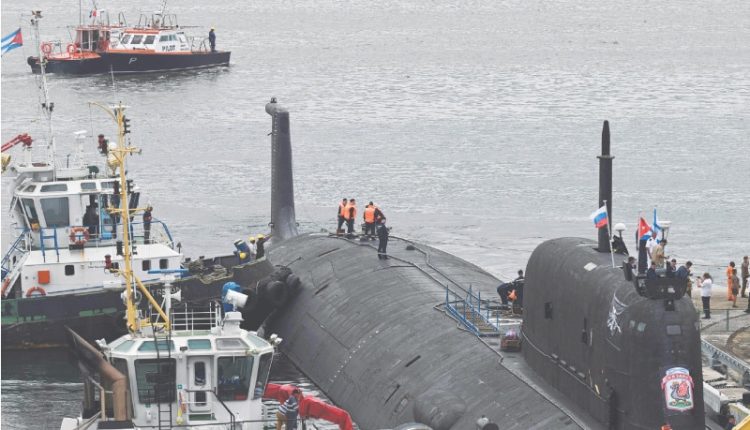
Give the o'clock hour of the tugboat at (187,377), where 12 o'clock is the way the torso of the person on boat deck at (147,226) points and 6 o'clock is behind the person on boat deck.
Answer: The tugboat is roughly at 3 o'clock from the person on boat deck.

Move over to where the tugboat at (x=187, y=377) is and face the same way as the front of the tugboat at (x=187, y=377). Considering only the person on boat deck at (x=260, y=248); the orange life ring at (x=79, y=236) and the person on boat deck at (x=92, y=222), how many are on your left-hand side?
3

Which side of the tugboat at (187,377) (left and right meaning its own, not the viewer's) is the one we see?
right

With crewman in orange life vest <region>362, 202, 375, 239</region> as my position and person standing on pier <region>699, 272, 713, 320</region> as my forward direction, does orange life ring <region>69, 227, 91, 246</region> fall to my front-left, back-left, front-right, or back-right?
back-right

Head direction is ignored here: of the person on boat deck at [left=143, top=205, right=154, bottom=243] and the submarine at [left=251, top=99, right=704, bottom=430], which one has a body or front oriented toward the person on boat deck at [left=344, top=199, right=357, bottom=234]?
the person on boat deck at [left=143, top=205, right=154, bottom=243]

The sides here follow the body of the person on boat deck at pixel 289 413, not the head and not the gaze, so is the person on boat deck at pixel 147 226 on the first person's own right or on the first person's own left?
on the first person's own left

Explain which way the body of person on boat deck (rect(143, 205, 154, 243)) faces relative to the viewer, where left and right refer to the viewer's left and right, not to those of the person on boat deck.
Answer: facing to the right of the viewer

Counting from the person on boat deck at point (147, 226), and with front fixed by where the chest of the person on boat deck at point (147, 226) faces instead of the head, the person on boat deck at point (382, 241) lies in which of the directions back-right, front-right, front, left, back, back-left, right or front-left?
front-right

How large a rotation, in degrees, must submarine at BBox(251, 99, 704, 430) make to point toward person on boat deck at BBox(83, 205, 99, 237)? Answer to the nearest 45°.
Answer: approximately 180°
